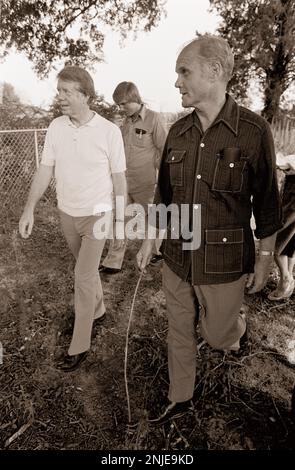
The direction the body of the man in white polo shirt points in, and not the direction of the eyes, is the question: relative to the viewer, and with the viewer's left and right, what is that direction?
facing the viewer and to the left of the viewer

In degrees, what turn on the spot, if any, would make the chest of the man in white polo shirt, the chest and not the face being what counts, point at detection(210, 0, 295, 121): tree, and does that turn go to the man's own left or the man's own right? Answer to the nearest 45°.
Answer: approximately 180°
